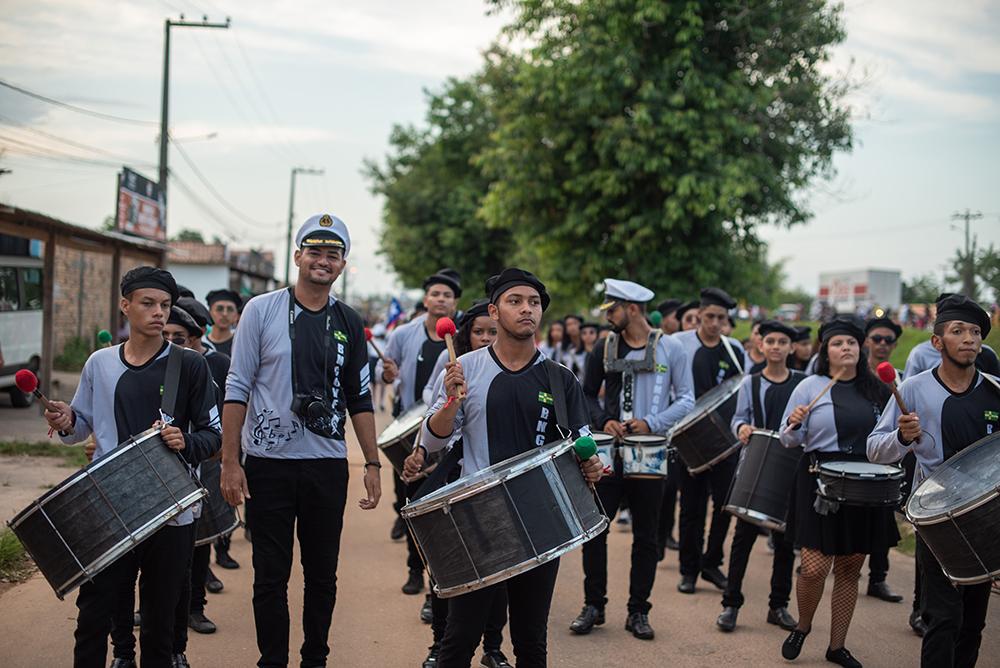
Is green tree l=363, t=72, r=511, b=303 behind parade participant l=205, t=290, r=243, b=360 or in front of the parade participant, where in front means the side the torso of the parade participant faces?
behind

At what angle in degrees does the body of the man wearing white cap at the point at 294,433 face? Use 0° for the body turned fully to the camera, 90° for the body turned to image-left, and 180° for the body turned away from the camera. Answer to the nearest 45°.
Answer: approximately 0°

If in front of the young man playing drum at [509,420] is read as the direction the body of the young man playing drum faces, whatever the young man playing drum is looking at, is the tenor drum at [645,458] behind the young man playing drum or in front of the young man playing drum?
behind

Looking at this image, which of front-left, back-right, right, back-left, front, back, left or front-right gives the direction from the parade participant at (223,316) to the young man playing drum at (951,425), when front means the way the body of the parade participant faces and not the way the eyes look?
front-left

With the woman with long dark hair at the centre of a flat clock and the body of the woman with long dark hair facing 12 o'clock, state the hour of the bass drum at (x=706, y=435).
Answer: The bass drum is roughly at 5 o'clock from the woman with long dark hair.

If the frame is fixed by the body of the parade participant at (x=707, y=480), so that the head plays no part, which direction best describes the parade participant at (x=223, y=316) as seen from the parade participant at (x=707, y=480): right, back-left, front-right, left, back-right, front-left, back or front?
right

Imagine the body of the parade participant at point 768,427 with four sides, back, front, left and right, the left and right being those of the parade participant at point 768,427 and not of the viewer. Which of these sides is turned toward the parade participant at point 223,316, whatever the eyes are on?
right

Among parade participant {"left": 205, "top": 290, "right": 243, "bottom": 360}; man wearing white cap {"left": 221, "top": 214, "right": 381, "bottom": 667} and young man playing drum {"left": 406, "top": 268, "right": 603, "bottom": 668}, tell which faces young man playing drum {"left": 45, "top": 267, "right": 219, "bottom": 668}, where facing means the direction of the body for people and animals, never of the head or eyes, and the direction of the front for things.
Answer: the parade participant

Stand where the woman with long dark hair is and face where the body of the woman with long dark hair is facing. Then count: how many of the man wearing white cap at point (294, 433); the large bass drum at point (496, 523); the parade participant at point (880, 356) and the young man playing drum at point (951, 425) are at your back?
1

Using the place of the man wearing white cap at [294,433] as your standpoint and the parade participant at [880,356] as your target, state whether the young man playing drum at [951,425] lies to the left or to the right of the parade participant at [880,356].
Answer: right

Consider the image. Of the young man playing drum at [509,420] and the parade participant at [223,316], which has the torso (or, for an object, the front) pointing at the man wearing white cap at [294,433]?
the parade participant
